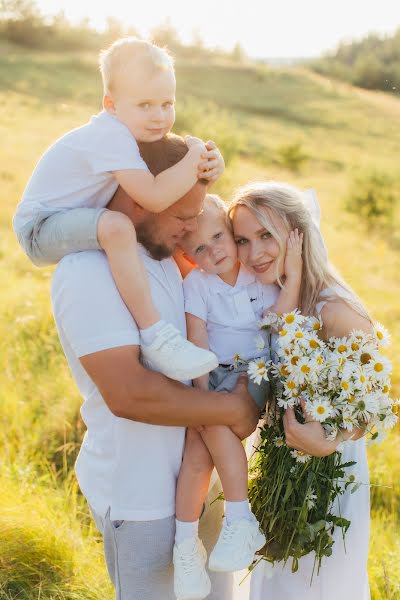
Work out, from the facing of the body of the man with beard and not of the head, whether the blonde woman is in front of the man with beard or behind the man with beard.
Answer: in front

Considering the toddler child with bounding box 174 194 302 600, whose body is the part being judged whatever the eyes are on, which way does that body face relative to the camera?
toward the camera

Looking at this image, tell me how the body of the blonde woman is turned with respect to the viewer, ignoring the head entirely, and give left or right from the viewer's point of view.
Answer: facing the viewer and to the left of the viewer
